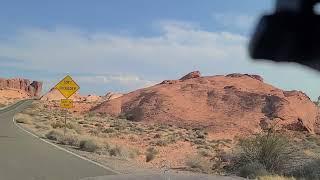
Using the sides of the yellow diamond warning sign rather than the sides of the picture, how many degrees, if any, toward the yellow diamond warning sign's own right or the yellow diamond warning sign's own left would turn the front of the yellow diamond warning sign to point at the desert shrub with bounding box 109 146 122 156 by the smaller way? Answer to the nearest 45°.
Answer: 0° — it already faces it

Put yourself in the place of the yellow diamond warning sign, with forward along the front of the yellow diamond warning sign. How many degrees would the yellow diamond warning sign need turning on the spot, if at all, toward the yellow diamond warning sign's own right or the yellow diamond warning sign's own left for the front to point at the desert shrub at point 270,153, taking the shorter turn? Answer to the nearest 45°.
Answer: approximately 45° to the yellow diamond warning sign's own left

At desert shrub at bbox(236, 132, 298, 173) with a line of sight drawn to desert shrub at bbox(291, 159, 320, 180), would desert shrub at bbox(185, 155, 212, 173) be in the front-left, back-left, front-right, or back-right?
back-right

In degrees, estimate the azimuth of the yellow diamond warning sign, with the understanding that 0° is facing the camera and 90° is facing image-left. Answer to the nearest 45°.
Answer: approximately 0°
